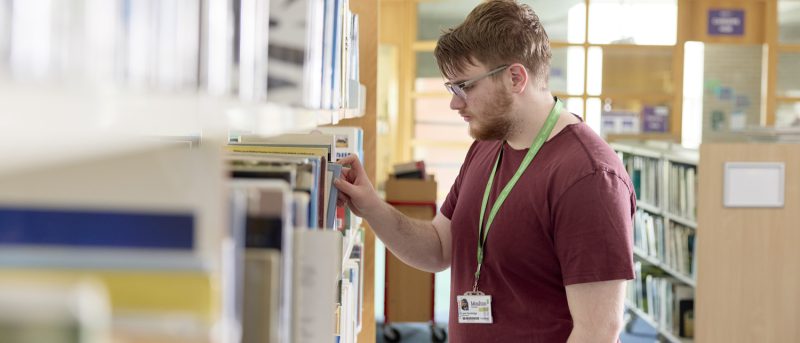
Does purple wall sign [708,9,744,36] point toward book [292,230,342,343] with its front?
yes

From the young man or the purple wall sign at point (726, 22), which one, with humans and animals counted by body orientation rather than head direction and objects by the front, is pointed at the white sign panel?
the purple wall sign

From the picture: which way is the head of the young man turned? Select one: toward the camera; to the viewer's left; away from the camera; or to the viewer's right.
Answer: to the viewer's left

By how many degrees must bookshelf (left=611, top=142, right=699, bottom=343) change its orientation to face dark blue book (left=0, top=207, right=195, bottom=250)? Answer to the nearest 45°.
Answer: approximately 45° to its left

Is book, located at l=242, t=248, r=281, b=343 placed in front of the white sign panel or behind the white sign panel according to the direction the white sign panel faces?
in front

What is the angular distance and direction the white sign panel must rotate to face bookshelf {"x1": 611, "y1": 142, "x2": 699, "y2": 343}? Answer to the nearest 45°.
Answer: approximately 135° to its right

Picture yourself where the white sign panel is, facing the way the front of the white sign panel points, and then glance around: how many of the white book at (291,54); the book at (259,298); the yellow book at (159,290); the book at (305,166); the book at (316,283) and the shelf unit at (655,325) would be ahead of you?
5

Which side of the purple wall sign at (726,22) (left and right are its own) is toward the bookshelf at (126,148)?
front

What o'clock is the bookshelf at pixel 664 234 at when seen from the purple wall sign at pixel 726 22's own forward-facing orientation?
The bookshelf is roughly at 12 o'clock from the purple wall sign.

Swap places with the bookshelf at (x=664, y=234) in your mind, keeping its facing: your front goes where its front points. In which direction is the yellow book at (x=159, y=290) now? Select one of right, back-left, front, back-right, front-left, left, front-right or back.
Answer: front-left

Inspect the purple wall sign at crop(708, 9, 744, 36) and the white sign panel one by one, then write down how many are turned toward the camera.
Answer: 2

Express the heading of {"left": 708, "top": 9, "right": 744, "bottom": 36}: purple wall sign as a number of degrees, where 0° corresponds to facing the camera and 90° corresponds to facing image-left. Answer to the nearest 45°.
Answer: approximately 0°

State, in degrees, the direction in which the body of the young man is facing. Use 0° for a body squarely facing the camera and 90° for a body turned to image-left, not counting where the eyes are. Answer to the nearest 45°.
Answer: approximately 45°

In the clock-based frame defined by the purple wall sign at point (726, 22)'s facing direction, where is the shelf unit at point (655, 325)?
The shelf unit is roughly at 12 o'clock from the purple wall sign.
